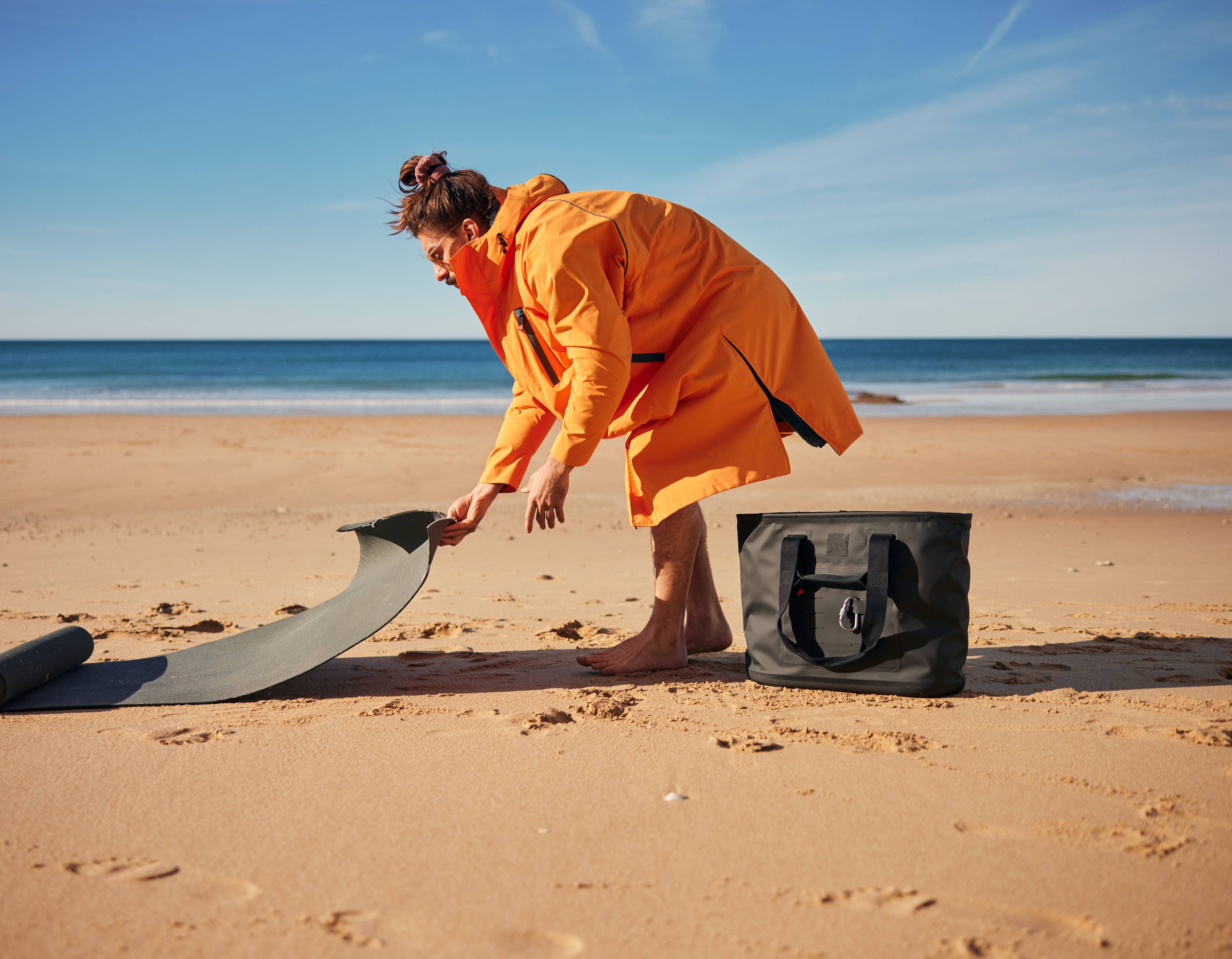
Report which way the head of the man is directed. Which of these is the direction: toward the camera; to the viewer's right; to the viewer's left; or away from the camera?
to the viewer's left

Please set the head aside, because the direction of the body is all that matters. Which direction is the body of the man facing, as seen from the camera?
to the viewer's left
